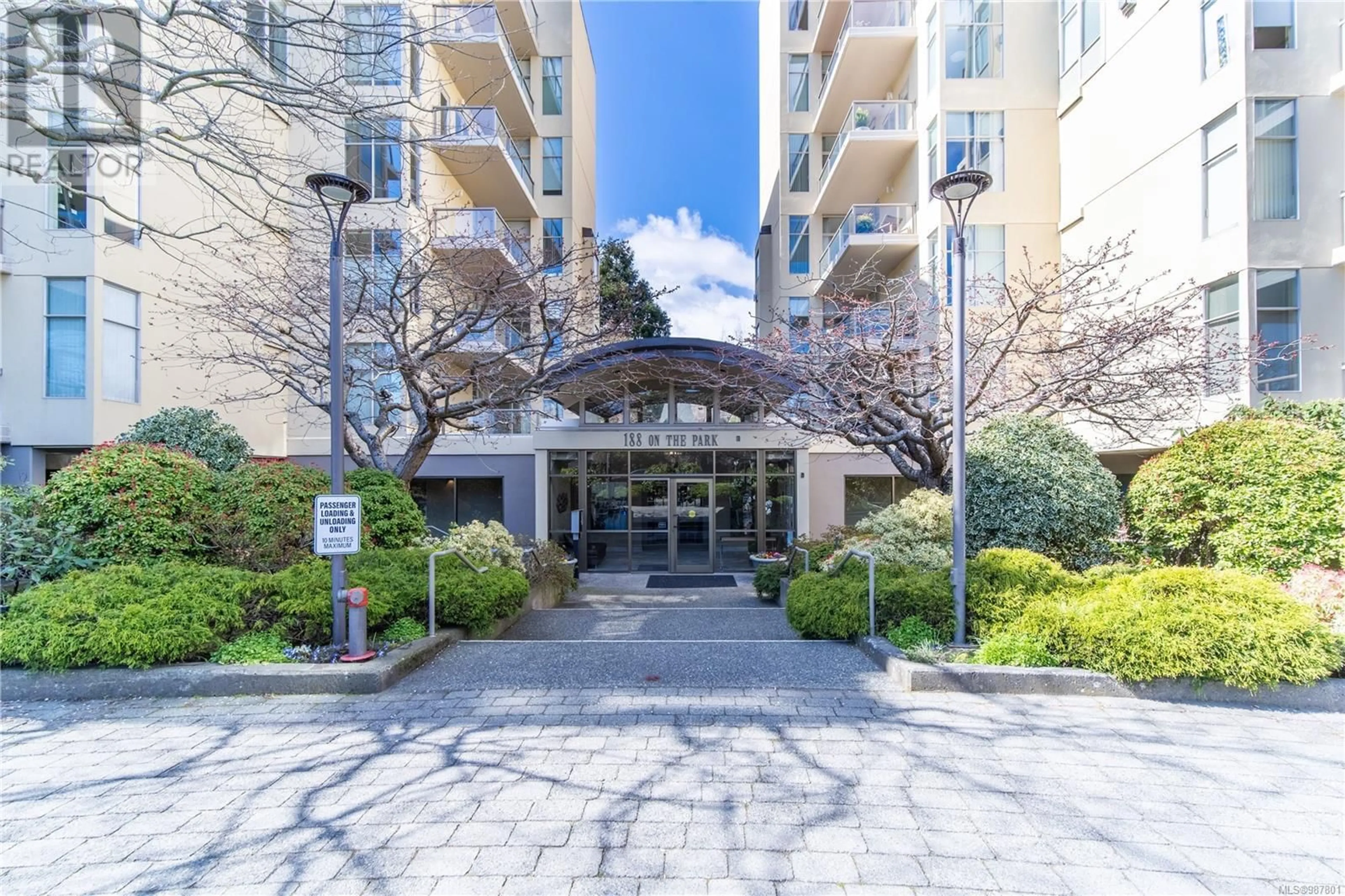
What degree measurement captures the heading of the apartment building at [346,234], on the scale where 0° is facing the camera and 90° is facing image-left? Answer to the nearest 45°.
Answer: approximately 0°

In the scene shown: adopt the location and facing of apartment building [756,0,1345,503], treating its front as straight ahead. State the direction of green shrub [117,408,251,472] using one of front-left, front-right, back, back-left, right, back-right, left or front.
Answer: front-right

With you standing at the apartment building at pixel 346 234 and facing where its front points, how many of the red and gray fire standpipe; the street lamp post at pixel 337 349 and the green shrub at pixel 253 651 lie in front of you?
3

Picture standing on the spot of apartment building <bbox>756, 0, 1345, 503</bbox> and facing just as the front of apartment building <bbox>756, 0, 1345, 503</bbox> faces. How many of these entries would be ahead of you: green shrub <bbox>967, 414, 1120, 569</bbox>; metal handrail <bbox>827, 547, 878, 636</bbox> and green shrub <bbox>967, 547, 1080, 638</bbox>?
3

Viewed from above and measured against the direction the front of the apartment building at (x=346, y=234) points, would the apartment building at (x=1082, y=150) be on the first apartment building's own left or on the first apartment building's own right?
on the first apartment building's own left

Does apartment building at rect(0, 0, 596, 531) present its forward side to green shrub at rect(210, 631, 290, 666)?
yes

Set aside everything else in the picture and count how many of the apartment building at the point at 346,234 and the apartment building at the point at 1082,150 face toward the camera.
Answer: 2

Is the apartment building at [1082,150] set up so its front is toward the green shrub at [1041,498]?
yes
